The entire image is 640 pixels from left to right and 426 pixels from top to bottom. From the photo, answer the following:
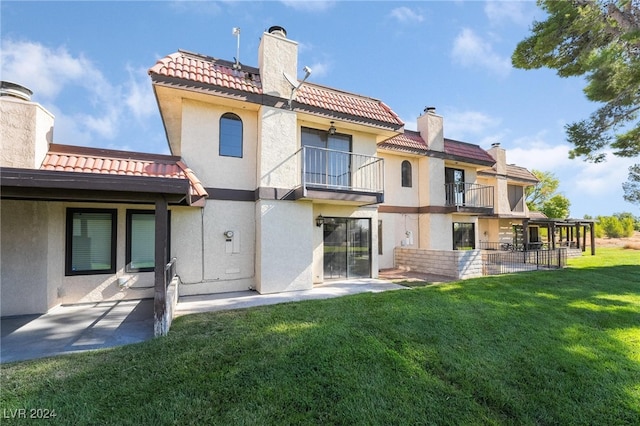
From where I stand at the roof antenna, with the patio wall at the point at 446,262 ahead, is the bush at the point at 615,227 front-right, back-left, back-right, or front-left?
front-left

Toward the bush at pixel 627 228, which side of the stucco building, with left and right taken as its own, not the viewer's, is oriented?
left

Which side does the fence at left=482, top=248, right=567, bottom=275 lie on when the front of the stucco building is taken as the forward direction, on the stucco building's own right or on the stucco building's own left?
on the stucco building's own left

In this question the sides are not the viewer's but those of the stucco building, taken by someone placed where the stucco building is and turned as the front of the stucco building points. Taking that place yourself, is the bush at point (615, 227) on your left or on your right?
on your left

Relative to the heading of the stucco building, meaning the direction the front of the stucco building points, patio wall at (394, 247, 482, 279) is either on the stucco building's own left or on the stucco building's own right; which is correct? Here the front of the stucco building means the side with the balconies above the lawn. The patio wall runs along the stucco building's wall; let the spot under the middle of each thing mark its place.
on the stucco building's own left
